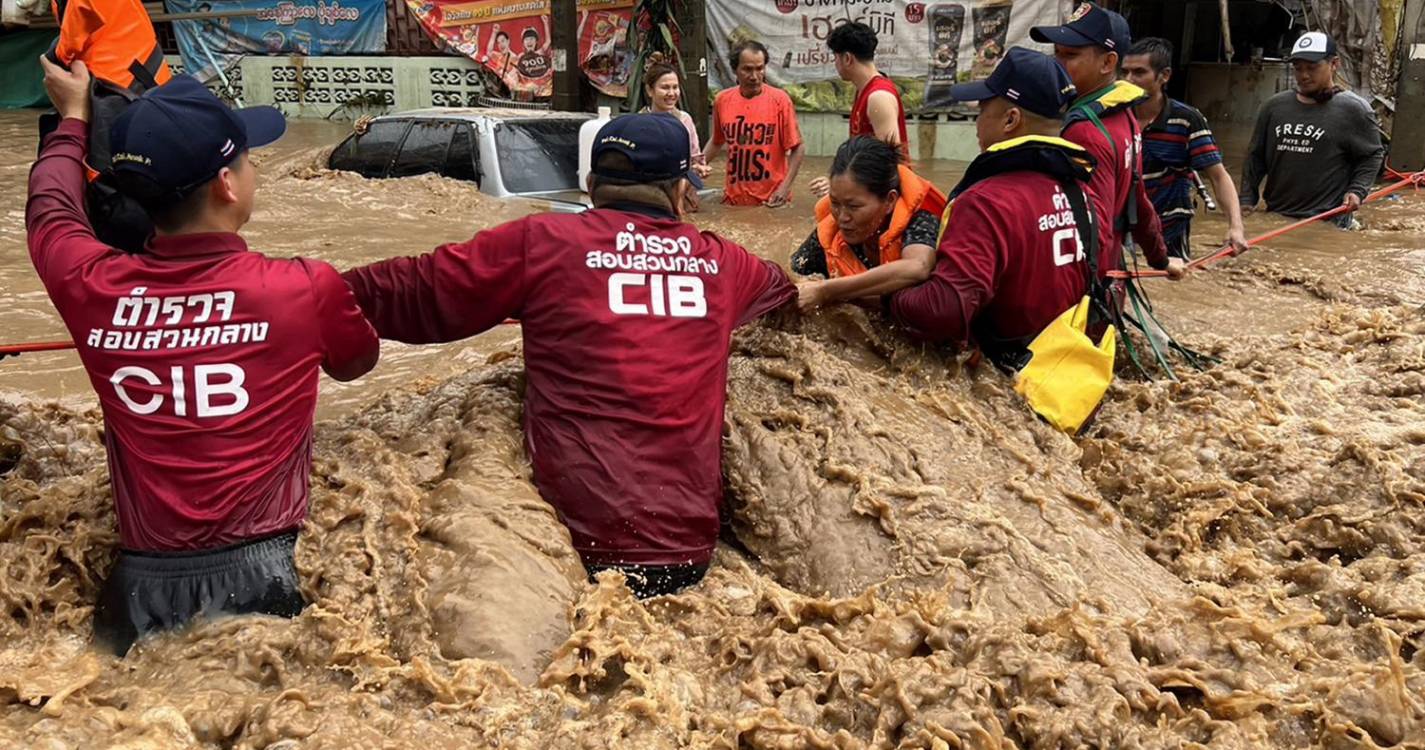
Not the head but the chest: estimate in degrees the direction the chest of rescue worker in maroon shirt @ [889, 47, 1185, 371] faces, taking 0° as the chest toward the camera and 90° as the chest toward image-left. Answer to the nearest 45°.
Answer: approximately 135°

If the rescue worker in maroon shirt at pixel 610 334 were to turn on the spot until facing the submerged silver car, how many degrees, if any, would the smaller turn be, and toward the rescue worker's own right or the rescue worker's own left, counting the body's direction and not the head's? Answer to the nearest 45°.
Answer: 0° — they already face it

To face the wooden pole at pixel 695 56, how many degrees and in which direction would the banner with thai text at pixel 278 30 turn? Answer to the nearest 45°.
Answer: approximately 45° to its left

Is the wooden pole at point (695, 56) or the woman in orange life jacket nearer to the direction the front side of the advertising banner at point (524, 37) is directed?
the woman in orange life jacket

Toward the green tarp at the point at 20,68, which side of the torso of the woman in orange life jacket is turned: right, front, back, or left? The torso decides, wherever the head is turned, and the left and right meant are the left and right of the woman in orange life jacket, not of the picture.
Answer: right

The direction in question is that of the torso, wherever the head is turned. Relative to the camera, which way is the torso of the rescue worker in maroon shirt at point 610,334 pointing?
away from the camera

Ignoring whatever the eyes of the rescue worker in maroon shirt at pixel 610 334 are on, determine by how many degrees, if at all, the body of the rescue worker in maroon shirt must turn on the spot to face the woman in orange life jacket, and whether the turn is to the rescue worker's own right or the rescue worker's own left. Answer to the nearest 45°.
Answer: approximately 45° to the rescue worker's own right

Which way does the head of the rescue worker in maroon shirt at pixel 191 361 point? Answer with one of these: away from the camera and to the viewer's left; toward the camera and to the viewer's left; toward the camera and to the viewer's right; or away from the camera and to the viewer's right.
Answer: away from the camera and to the viewer's right

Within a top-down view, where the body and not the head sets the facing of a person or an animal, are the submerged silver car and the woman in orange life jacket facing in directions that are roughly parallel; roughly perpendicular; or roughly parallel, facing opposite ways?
roughly perpendicular

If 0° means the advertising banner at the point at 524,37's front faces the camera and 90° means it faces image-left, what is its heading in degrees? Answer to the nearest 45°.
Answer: approximately 0°

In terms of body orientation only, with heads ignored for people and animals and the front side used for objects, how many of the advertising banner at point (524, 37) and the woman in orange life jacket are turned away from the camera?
0
